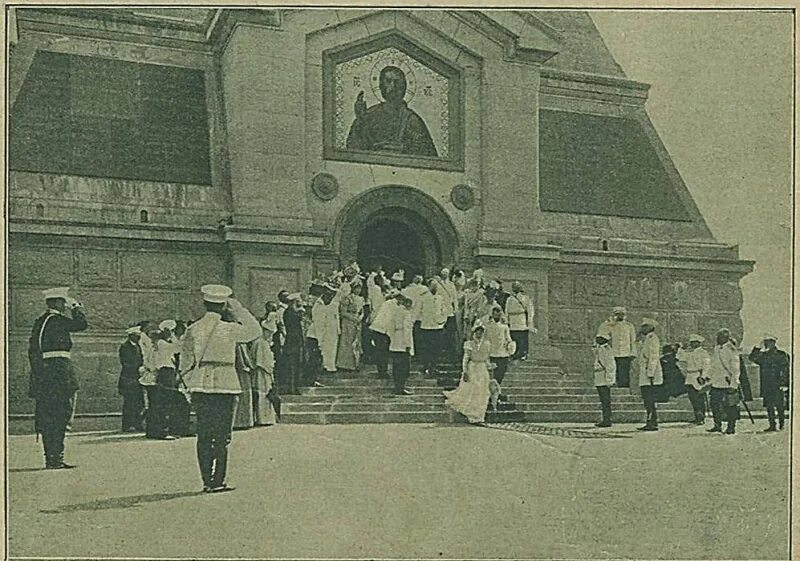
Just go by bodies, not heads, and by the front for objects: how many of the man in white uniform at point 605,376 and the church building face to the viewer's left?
1

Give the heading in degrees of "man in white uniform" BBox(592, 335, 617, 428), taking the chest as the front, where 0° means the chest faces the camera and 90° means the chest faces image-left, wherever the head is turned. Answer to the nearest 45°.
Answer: approximately 90°

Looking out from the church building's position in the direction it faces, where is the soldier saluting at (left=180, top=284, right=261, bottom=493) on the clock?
The soldier saluting is roughly at 12 o'clock from the church building.

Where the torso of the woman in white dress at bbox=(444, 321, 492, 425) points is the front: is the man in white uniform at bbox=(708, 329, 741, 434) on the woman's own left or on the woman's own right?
on the woman's own left

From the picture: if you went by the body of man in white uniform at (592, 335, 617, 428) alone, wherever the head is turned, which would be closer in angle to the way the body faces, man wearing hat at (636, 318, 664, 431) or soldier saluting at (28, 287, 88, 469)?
the soldier saluting

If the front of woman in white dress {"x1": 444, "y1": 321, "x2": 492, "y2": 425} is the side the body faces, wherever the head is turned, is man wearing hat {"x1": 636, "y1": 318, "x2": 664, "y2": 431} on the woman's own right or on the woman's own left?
on the woman's own left

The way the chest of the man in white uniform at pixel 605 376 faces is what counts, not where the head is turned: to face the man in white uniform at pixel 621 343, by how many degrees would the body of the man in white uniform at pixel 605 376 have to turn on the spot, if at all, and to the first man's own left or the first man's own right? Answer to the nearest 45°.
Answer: approximately 90° to the first man's own right

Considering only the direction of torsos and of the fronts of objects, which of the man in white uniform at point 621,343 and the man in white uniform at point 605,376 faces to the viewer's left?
the man in white uniform at point 605,376

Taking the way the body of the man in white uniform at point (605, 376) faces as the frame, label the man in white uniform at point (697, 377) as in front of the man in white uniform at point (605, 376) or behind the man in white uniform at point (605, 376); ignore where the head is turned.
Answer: behind

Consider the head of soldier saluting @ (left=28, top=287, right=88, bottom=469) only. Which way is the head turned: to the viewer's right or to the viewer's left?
to the viewer's right
